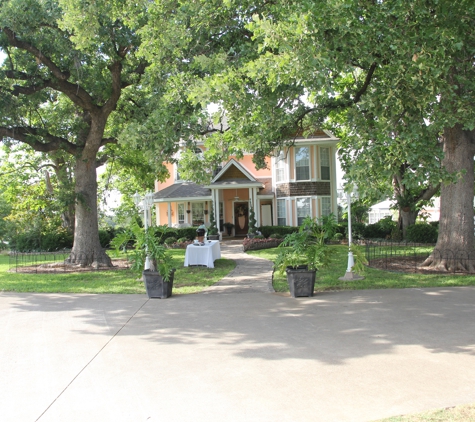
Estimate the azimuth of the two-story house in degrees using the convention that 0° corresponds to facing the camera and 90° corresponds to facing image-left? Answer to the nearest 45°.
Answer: approximately 0°

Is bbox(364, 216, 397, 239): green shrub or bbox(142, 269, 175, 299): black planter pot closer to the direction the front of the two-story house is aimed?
the black planter pot

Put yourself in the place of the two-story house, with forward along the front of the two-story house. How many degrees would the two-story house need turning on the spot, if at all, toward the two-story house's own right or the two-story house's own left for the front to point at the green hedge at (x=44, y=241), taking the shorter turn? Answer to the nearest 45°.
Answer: approximately 90° to the two-story house's own right

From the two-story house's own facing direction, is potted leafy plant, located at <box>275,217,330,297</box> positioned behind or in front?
in front

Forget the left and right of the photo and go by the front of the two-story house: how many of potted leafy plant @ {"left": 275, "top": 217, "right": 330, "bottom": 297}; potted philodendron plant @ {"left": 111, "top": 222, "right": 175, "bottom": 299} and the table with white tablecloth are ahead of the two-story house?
3

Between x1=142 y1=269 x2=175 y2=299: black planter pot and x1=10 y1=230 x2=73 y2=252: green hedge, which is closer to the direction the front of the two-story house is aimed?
the black planter pot

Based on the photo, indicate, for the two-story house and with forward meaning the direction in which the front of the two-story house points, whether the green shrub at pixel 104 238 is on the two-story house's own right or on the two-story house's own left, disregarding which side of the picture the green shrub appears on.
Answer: on the two-story house's own right

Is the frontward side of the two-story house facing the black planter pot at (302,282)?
yes
